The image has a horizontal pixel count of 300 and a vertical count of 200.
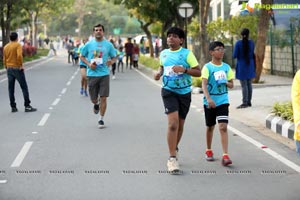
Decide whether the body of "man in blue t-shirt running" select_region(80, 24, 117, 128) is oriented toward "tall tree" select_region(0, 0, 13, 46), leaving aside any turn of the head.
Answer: no

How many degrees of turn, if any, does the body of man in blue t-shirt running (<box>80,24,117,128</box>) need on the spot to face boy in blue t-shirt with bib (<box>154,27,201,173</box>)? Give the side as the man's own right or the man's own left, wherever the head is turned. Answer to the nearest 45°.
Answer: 0° — they already face them

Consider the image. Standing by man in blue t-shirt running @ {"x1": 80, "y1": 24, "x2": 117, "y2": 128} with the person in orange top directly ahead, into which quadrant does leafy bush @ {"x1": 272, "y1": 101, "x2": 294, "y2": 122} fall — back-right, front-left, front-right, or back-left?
back-right

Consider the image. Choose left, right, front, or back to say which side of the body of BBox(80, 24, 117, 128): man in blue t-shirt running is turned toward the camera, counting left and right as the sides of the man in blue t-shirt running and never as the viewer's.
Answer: front

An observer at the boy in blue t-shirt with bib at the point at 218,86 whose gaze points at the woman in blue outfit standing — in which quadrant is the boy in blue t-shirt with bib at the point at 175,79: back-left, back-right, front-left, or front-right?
back-left

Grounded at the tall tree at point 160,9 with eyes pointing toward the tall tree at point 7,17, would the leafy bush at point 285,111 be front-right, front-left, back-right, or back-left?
back-left

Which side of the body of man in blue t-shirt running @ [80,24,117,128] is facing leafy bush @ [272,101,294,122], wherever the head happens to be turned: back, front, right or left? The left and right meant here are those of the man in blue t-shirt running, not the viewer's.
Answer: left

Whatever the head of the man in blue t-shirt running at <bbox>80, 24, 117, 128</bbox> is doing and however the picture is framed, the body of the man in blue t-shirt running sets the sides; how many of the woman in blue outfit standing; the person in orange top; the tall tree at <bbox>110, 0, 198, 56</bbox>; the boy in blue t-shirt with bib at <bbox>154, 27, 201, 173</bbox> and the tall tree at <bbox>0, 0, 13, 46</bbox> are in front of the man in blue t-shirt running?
1

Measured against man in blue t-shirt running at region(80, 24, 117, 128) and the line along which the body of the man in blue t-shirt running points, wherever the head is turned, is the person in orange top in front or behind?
behind

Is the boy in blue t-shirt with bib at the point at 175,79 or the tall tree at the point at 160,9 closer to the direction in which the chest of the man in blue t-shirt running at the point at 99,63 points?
the boy in blue t-shirt with bib

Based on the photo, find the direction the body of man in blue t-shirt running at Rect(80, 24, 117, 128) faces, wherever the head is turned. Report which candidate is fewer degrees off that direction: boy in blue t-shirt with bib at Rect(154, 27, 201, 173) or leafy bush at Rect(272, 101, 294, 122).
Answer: the boy in blue t-shirt with bib

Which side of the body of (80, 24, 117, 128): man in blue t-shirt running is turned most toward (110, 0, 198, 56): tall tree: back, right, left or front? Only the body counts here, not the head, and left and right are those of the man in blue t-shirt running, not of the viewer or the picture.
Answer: back

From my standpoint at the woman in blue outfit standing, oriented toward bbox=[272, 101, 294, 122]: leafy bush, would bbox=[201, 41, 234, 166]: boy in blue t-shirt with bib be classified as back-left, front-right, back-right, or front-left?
front-right

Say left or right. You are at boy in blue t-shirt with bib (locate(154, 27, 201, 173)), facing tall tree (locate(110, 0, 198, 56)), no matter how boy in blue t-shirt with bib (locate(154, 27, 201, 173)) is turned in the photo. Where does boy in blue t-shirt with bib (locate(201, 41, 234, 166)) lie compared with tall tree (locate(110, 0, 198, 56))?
right

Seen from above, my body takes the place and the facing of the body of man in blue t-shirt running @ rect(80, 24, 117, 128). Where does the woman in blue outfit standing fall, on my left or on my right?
on my left

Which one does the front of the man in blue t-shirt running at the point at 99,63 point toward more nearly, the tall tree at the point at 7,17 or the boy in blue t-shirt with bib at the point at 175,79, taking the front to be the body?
the boy in blue t-shirt with bib
